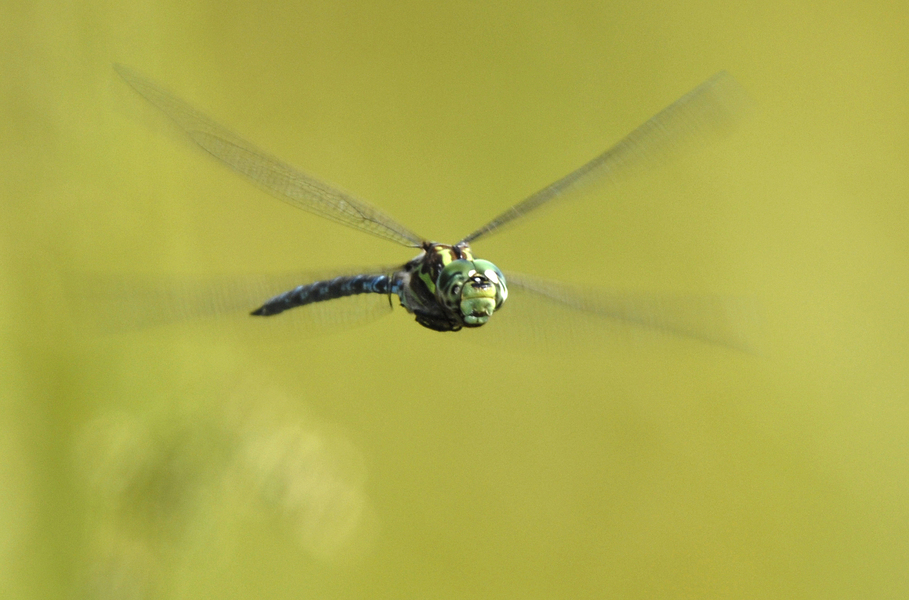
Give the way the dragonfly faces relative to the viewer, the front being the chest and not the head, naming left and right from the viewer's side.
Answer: facing the viewer and to the right of the viewer
